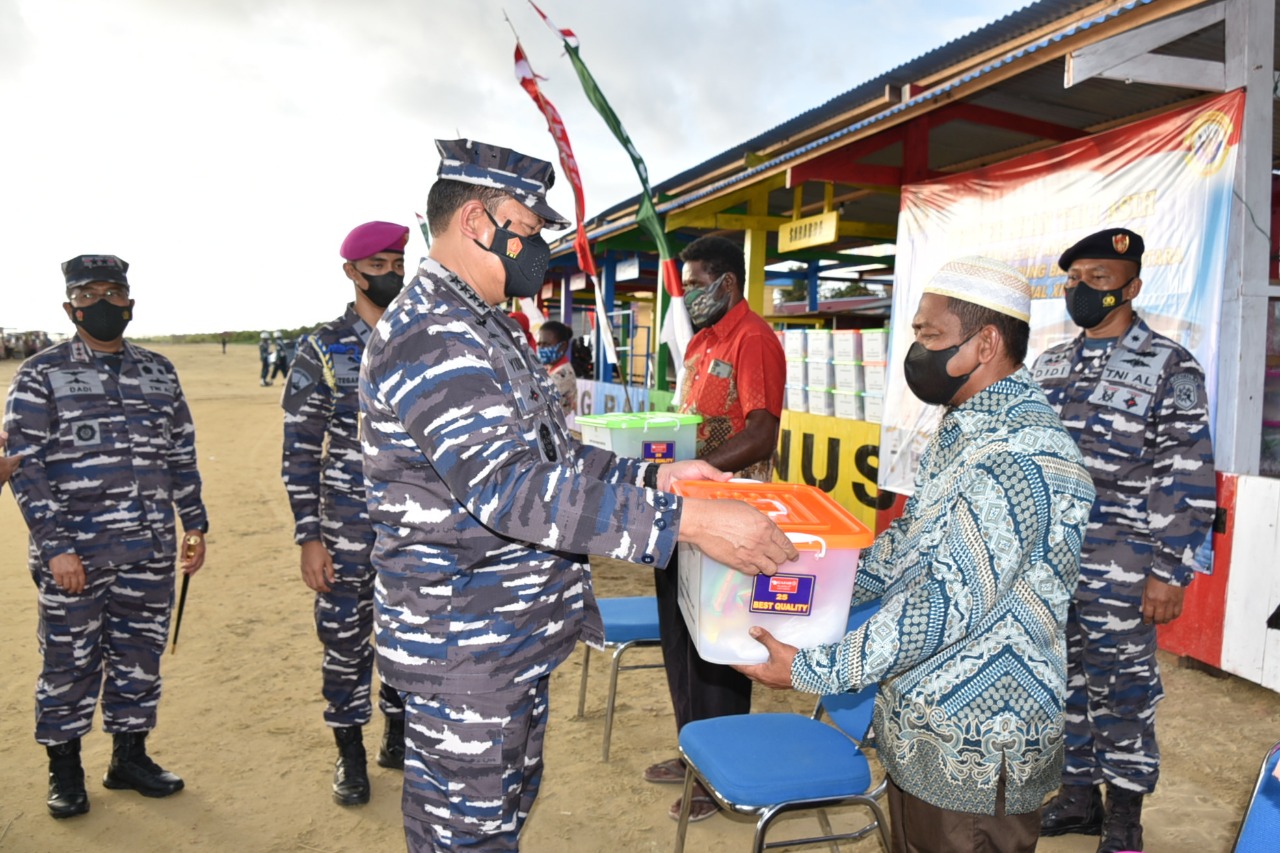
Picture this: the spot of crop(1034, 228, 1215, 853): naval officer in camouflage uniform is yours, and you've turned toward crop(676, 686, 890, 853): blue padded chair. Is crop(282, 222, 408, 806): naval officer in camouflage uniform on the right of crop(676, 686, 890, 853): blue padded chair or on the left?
right

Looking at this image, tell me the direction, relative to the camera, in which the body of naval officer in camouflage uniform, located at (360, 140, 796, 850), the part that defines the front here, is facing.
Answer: to the viewer's right

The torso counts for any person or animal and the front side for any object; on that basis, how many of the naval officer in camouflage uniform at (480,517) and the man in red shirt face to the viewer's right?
1

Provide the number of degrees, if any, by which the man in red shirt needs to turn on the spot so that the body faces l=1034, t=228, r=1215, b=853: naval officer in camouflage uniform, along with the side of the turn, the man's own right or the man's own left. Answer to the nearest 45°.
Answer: approximately 135° to the man's own left

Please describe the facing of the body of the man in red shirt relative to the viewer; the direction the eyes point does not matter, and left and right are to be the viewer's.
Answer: facing the viewer and to the left of the viewer

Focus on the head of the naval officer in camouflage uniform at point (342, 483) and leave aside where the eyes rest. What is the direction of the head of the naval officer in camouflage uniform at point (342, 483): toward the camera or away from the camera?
toward the camera

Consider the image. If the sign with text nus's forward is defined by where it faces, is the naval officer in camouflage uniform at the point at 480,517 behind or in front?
in front

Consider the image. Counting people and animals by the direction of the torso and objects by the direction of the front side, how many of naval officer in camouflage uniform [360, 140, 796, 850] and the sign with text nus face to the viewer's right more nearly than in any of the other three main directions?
1

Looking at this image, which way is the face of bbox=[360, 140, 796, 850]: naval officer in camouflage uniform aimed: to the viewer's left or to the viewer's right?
to the viewer's right

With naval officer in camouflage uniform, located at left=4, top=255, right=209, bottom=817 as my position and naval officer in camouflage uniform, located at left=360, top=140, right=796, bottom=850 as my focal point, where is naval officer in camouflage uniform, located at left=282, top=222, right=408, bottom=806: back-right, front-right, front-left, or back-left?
front-left

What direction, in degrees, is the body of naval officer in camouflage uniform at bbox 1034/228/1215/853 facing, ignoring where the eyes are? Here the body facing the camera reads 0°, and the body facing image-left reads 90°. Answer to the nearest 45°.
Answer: approximately 45°

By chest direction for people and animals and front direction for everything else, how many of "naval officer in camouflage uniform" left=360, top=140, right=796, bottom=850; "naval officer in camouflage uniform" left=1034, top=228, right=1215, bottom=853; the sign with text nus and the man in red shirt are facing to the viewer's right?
1

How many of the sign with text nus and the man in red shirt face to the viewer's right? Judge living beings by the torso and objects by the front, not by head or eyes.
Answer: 0

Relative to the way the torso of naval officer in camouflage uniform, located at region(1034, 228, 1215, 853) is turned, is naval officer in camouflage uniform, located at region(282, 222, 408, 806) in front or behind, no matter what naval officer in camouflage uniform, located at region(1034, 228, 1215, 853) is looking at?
in front

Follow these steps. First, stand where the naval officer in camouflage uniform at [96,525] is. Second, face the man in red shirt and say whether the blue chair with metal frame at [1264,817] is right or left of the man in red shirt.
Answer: right
